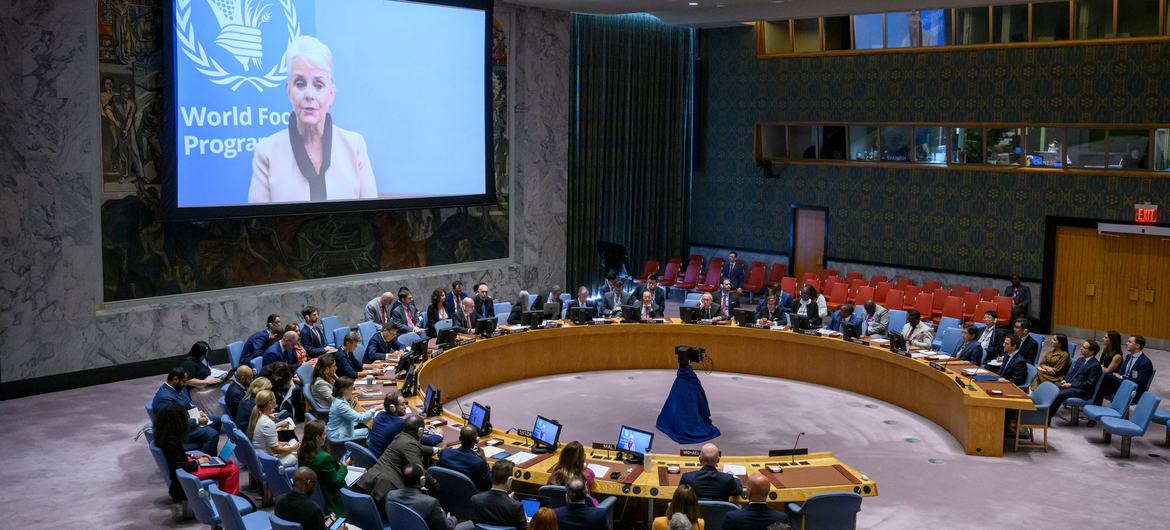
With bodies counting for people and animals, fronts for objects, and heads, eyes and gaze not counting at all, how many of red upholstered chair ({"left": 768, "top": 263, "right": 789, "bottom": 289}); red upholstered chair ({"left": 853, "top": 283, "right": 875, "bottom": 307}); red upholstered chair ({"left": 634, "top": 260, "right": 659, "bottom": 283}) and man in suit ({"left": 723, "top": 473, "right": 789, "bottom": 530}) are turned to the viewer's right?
0

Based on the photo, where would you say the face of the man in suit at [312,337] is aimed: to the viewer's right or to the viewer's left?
to the viewer's right

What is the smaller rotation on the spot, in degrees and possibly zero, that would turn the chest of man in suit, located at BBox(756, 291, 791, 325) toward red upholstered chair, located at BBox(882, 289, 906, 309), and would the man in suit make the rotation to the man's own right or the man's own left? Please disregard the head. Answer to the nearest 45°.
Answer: approximately 135° to the man's own left

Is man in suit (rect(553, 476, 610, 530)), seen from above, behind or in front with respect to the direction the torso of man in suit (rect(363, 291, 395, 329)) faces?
in front

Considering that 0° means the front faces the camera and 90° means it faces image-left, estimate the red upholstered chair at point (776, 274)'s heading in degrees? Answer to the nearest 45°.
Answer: approximately 45°

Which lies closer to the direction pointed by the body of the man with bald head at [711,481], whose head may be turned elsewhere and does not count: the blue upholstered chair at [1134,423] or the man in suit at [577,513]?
the blue upholstered chair

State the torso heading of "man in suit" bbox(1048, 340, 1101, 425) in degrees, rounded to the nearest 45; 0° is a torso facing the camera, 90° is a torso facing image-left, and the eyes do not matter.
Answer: approximately 45°

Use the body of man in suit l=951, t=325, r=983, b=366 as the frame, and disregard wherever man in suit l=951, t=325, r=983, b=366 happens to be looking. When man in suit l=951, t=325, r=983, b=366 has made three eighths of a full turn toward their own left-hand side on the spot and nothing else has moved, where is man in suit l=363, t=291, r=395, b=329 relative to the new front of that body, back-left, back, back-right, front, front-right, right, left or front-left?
back

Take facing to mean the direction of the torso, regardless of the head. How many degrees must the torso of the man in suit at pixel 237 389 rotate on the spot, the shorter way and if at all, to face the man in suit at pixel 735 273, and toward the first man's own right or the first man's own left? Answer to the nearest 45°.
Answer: approximately 45° to the first man's own left

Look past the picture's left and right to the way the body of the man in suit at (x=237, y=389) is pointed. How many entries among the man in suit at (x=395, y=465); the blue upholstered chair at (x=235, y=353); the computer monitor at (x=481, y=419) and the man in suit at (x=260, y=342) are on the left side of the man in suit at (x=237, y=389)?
2

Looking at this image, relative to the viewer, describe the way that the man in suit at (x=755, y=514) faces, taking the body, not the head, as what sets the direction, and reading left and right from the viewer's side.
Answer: facing away from the viewer

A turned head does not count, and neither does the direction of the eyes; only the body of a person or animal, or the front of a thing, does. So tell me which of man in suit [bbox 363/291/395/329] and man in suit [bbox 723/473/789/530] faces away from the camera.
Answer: man in suit [bbox 723/473/789/530]

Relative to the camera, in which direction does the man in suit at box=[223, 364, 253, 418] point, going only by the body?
to the viewer's right

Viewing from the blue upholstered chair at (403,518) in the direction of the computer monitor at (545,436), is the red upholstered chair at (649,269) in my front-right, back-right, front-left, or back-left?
front-left

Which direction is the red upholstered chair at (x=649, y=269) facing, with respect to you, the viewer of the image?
facing the viewer and to the left of the viewer

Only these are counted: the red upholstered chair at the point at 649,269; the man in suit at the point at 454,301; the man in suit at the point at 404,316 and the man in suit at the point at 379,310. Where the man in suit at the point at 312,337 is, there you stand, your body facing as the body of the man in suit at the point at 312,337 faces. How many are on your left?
4

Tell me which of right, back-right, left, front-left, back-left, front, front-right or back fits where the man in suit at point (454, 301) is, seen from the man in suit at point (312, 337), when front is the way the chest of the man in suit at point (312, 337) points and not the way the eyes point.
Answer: left

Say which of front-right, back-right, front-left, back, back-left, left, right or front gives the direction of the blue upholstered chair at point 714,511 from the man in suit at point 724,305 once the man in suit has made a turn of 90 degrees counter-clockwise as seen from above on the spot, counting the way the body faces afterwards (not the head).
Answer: right

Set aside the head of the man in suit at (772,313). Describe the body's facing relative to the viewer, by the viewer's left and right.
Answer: facing the viewer
